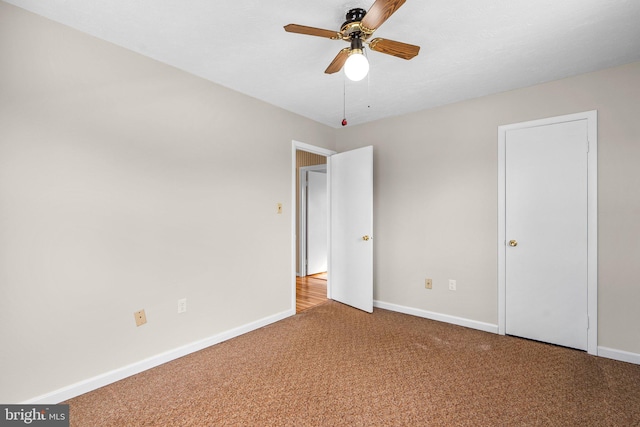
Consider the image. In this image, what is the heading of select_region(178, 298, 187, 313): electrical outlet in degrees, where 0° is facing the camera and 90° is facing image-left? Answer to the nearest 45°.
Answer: approximately 315°

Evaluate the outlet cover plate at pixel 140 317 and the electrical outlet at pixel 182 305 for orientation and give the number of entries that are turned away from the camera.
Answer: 0

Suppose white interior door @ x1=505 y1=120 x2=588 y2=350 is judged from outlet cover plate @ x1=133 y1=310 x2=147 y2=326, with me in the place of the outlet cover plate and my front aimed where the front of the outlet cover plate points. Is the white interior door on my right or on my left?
on my left

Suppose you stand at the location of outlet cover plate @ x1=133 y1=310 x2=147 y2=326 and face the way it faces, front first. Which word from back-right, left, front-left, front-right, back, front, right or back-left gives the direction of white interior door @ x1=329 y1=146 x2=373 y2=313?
left

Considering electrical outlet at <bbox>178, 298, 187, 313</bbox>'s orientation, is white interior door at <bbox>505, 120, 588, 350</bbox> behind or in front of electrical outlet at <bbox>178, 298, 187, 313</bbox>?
in front
